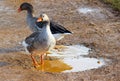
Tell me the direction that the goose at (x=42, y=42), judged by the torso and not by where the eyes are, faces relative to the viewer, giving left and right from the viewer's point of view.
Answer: facing the viewer and to the right of the viewer
